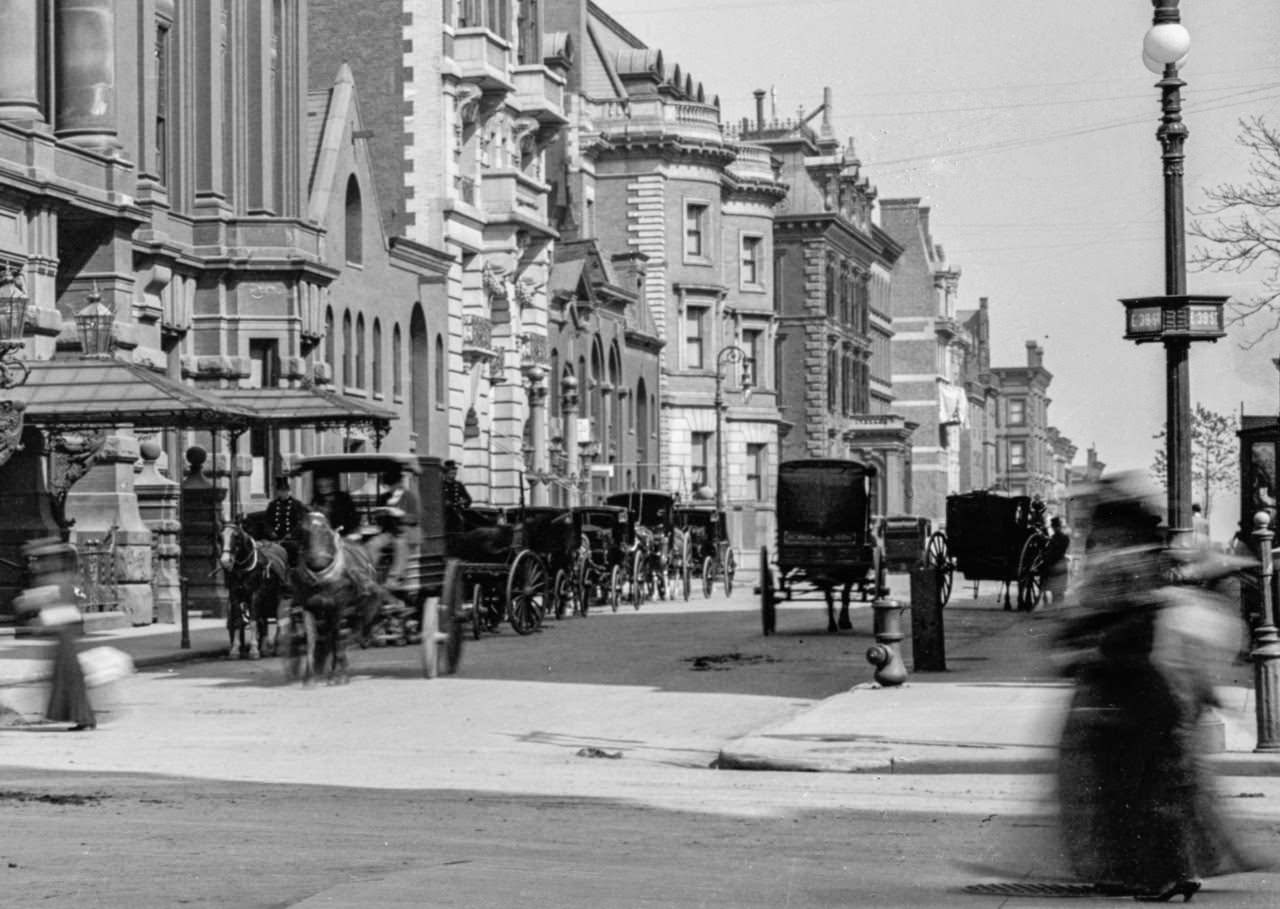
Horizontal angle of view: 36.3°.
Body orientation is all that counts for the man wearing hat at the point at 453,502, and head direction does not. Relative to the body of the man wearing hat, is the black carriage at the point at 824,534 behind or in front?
behind

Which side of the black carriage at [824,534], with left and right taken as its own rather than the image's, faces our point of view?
back

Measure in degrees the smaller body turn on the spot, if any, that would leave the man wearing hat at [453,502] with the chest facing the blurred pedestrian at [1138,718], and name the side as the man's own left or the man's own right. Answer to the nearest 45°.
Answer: approximately 45° to the man's own left

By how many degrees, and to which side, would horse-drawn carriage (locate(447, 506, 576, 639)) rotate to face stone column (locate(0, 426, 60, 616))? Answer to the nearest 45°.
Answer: approximately 45° to its right

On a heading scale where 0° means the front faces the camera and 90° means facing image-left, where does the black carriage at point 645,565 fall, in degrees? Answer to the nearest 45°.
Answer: approximately 45°

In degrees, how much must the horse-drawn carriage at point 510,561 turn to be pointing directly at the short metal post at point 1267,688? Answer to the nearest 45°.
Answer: approximately 45° to its left

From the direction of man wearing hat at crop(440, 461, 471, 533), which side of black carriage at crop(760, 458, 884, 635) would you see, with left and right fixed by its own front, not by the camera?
left

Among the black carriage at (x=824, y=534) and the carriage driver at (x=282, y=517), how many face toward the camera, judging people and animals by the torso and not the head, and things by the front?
1

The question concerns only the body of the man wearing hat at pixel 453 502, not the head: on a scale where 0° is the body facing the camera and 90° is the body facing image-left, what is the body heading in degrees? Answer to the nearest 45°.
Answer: approximately 45°
